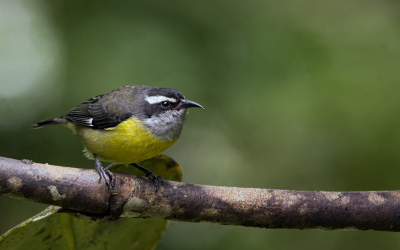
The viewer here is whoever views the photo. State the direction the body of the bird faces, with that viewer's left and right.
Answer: facing to the right of the viewer
